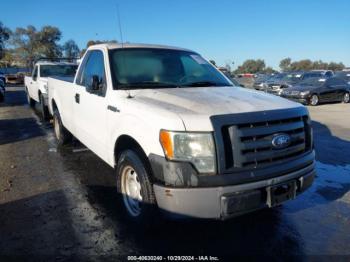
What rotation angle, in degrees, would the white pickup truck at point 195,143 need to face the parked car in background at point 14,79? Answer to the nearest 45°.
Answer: approximately 180°

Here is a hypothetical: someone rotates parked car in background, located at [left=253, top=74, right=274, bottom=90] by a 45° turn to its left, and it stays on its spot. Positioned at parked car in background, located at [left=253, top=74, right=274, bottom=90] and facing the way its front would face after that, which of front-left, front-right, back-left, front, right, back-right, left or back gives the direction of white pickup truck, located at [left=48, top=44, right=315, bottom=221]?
front

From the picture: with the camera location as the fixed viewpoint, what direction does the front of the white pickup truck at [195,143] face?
facing the viewer and to the right of the viewer

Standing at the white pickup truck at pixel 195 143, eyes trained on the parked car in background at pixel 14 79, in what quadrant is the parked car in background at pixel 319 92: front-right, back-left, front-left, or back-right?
front-right

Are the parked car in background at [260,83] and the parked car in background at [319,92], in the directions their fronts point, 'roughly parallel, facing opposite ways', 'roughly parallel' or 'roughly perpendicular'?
roughly parallel

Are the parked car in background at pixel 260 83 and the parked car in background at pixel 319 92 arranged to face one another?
no

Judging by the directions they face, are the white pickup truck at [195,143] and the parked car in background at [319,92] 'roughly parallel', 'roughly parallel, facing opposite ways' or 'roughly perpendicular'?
roughly perpendicular

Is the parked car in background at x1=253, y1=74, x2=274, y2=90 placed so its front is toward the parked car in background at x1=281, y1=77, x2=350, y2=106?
no

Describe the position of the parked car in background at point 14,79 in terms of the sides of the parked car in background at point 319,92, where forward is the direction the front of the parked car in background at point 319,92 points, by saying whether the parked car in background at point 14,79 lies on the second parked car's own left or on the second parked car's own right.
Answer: on the second parked car's own right

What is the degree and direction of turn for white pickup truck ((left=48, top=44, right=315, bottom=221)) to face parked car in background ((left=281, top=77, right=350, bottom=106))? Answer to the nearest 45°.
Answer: approximately 90° to its left

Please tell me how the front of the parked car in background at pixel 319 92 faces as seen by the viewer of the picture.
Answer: facing the viewer and to the left of the viewer

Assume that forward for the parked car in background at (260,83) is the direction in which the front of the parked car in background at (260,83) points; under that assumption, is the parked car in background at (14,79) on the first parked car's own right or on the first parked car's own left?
on the first parked car's own right

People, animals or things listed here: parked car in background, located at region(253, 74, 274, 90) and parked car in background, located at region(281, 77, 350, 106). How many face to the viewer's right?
0

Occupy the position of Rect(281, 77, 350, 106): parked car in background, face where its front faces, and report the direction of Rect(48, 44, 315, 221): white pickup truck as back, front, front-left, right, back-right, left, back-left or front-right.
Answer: front-left
